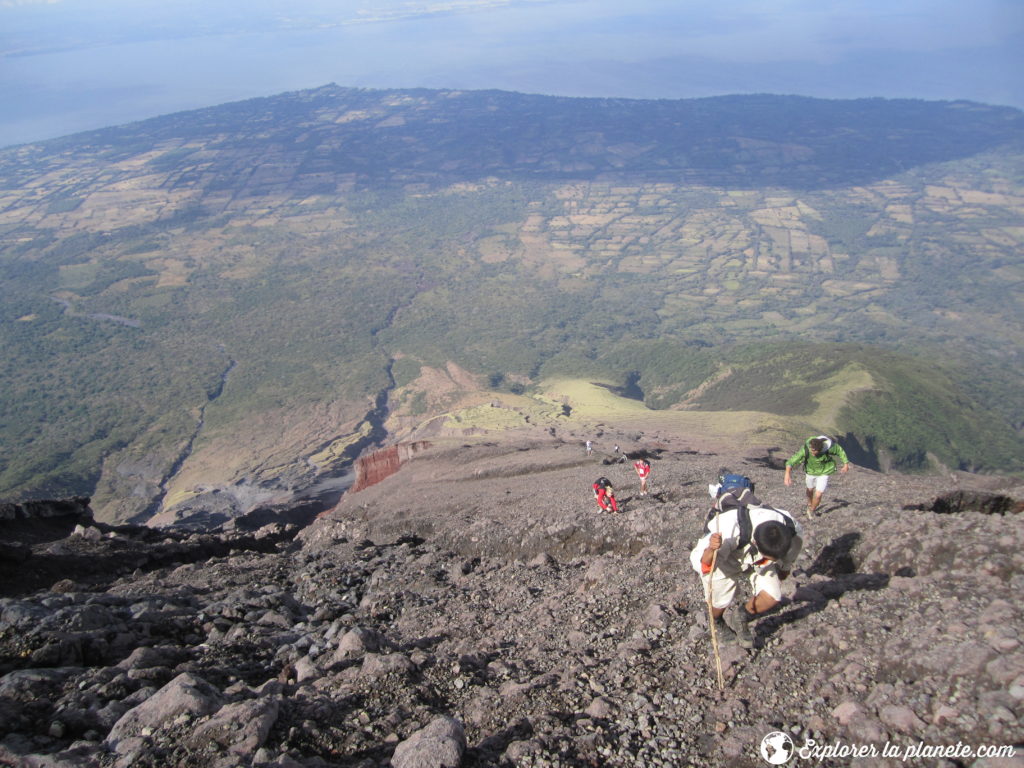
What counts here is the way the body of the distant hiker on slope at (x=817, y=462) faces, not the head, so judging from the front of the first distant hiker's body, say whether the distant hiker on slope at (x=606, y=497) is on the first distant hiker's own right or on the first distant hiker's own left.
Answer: on the first distant hiker's own right

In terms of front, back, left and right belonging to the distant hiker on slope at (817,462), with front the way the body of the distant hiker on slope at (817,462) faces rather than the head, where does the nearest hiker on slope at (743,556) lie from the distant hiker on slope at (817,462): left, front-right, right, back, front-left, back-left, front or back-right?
front

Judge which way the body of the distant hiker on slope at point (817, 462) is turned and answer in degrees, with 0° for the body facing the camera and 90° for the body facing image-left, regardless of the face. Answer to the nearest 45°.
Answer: approximately 0°
